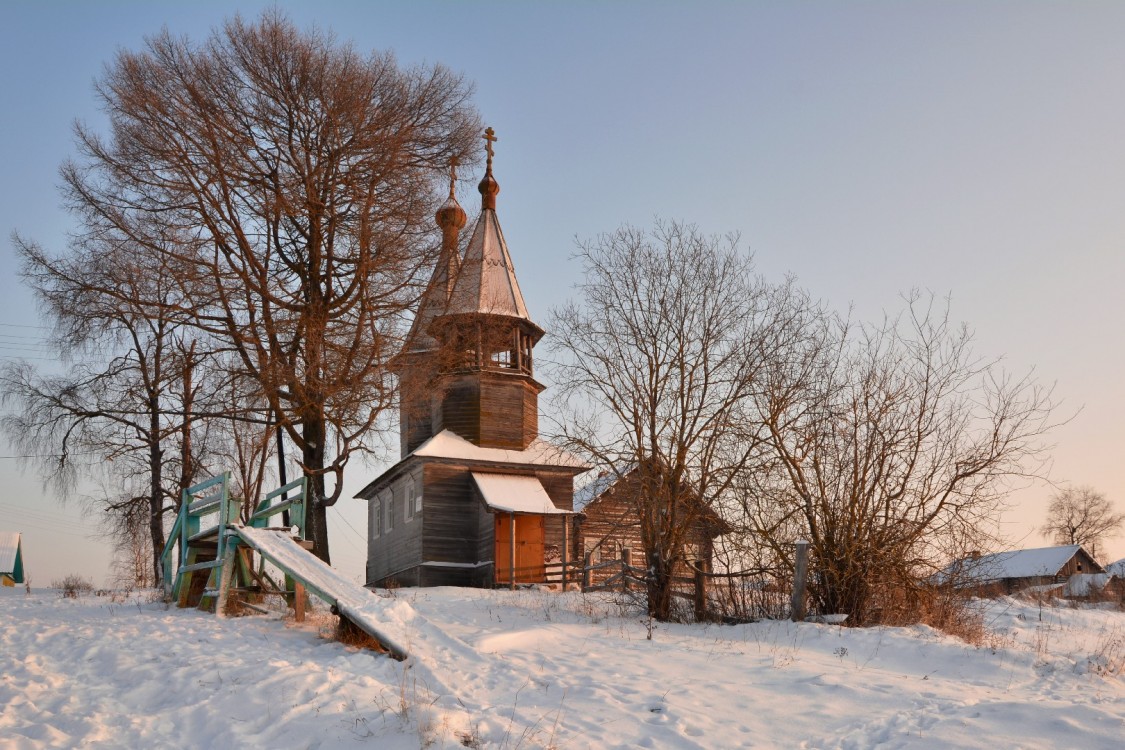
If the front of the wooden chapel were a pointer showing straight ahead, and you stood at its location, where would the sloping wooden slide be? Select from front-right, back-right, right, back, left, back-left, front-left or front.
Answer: front

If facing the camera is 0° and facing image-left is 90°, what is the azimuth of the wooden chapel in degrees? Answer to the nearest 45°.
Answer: approximately 0°

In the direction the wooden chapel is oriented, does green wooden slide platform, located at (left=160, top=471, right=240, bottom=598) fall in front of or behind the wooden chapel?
in front

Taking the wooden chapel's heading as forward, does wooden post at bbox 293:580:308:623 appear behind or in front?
in front

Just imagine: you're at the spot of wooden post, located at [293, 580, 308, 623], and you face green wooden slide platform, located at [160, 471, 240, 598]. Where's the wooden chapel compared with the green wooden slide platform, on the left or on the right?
right

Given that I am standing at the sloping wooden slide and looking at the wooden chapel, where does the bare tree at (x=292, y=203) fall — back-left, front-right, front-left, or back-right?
front-left
